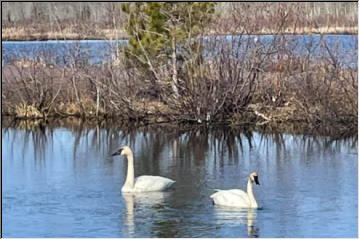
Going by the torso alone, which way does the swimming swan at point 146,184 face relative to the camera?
to the viewer's left

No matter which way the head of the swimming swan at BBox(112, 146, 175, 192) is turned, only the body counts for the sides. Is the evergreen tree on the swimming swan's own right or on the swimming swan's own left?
on the swimming swan's own right

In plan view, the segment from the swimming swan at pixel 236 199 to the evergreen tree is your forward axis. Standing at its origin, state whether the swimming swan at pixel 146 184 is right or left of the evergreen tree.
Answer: left

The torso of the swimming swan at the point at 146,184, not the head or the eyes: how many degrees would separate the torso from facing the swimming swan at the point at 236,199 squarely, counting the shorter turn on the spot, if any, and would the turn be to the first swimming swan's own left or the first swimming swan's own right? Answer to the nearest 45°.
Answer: approximately 135° to the first swimming swan's own left

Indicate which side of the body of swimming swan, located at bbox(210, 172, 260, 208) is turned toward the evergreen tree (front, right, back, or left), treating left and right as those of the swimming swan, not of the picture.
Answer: left

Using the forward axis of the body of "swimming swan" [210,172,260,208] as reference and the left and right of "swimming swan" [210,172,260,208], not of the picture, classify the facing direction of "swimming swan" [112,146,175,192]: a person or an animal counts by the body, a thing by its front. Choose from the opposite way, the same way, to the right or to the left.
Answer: the opposite way

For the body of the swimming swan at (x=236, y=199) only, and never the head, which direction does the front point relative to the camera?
to the viewer's right

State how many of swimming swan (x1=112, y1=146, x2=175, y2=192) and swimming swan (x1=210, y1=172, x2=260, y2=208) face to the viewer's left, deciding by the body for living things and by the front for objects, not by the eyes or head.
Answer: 1

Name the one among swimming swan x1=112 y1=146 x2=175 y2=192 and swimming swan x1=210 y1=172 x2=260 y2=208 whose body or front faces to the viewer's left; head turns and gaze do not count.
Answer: swimming swan x1=112 y1=146 x2=175 y2=192
